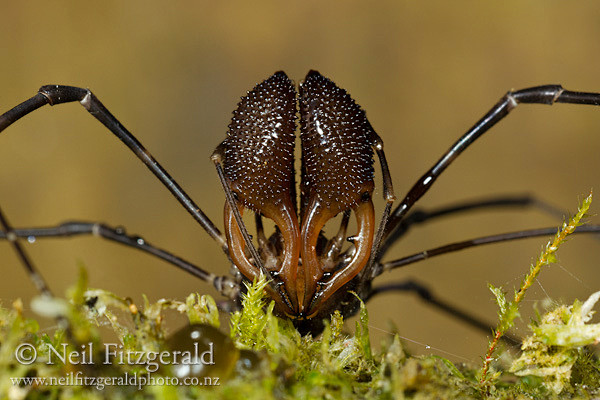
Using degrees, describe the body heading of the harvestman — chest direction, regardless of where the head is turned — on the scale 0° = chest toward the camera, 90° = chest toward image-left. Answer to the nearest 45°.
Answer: approximately 0°
